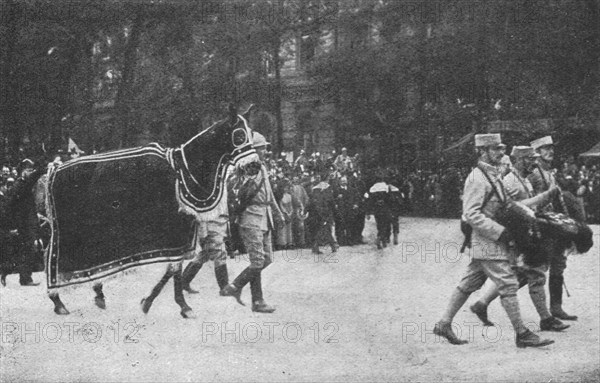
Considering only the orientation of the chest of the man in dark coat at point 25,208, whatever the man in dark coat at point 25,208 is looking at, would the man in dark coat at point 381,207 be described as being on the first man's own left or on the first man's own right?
on the first man's own left
